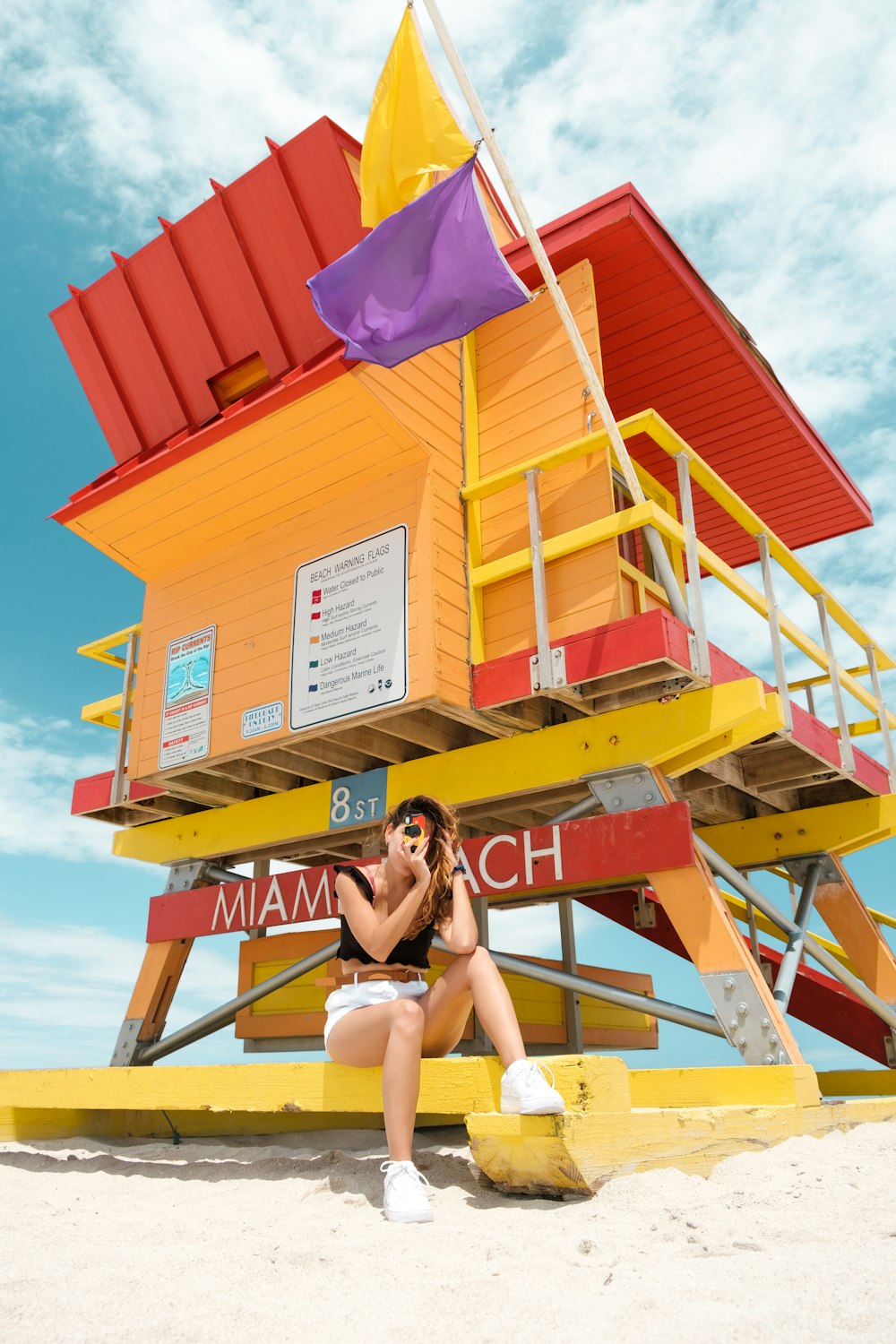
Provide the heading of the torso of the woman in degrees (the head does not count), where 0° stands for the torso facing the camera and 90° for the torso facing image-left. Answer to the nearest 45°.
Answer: approximately 315°
